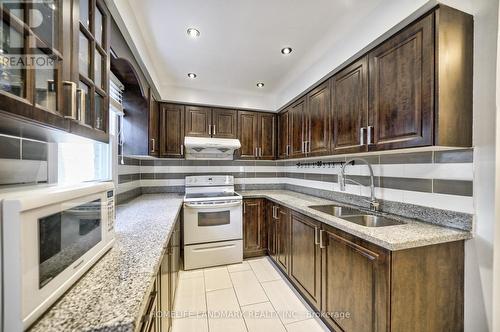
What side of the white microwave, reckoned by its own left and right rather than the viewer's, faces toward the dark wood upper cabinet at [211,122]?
left

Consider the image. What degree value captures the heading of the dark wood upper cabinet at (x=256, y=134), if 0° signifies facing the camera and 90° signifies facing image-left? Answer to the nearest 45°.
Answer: approximately 0°

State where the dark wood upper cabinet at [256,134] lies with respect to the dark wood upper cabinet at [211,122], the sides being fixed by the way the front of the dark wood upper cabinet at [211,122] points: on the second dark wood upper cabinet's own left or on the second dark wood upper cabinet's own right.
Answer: on the second dark wood upper cabinet's own left

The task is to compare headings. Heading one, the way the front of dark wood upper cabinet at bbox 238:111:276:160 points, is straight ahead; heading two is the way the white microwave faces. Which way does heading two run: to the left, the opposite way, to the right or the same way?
to the left

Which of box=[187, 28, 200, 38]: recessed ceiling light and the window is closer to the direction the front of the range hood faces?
the recessed ceiling light

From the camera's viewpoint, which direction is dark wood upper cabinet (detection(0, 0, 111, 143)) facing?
to the viewer's right

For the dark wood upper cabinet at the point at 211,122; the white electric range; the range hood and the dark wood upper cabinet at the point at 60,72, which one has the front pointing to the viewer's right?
the dark wood upper cabinet at the point at 60,72
